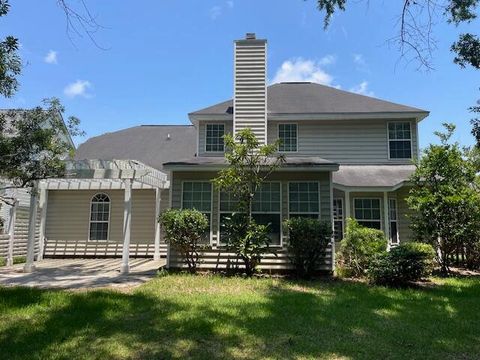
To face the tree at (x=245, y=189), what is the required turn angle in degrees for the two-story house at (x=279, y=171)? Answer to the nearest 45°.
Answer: approximately 180°

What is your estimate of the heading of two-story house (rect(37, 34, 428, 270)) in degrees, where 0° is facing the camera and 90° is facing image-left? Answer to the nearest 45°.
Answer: approximately 180°

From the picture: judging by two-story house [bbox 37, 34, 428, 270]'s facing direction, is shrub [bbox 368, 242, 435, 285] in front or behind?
behind

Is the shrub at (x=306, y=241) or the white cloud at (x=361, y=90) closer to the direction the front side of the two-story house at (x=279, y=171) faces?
the white cloud

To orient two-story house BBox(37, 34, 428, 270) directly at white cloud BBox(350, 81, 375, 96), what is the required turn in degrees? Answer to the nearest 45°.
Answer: approximately 45° to its right
